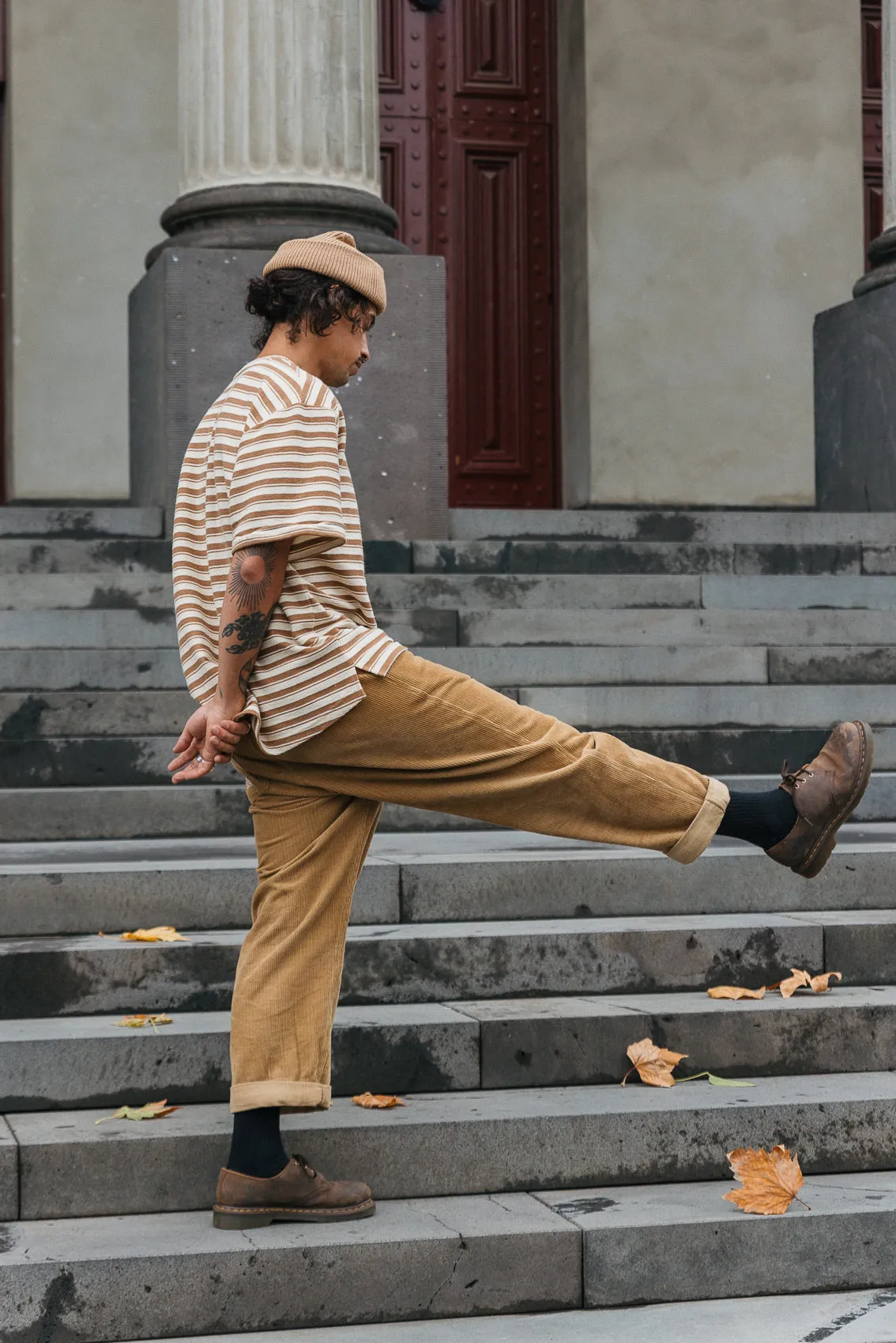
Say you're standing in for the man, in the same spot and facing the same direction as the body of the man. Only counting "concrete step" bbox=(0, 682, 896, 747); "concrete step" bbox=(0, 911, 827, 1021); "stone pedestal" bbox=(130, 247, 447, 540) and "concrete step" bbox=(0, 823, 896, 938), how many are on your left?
4

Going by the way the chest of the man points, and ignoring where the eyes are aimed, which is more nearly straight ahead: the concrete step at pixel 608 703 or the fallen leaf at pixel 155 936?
the concrete step

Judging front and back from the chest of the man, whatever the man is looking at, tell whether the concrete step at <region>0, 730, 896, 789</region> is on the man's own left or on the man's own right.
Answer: on the man's own left

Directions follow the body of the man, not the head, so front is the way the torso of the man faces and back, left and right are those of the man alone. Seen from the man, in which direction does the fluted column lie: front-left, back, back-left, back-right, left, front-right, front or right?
left

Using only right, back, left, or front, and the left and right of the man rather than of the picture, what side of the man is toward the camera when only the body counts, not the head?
right

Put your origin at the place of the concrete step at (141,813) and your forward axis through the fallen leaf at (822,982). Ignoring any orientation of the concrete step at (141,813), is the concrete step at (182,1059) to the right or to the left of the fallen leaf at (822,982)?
right

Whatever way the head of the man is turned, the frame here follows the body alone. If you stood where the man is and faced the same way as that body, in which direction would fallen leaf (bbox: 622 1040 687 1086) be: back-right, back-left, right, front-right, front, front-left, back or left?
front-left

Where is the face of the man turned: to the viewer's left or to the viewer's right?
to the viewer's right

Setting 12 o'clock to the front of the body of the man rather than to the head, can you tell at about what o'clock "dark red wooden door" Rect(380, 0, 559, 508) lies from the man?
The dark red wooden door is roughly at 9 o'clock from the man.

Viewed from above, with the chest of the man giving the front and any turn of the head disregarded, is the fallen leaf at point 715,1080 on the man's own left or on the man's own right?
on the man's own left

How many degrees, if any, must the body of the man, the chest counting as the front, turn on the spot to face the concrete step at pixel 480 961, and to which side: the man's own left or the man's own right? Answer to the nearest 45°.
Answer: approximately 90° to the man's own left

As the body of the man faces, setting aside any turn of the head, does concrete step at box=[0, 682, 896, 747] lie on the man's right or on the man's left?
on the man's left
